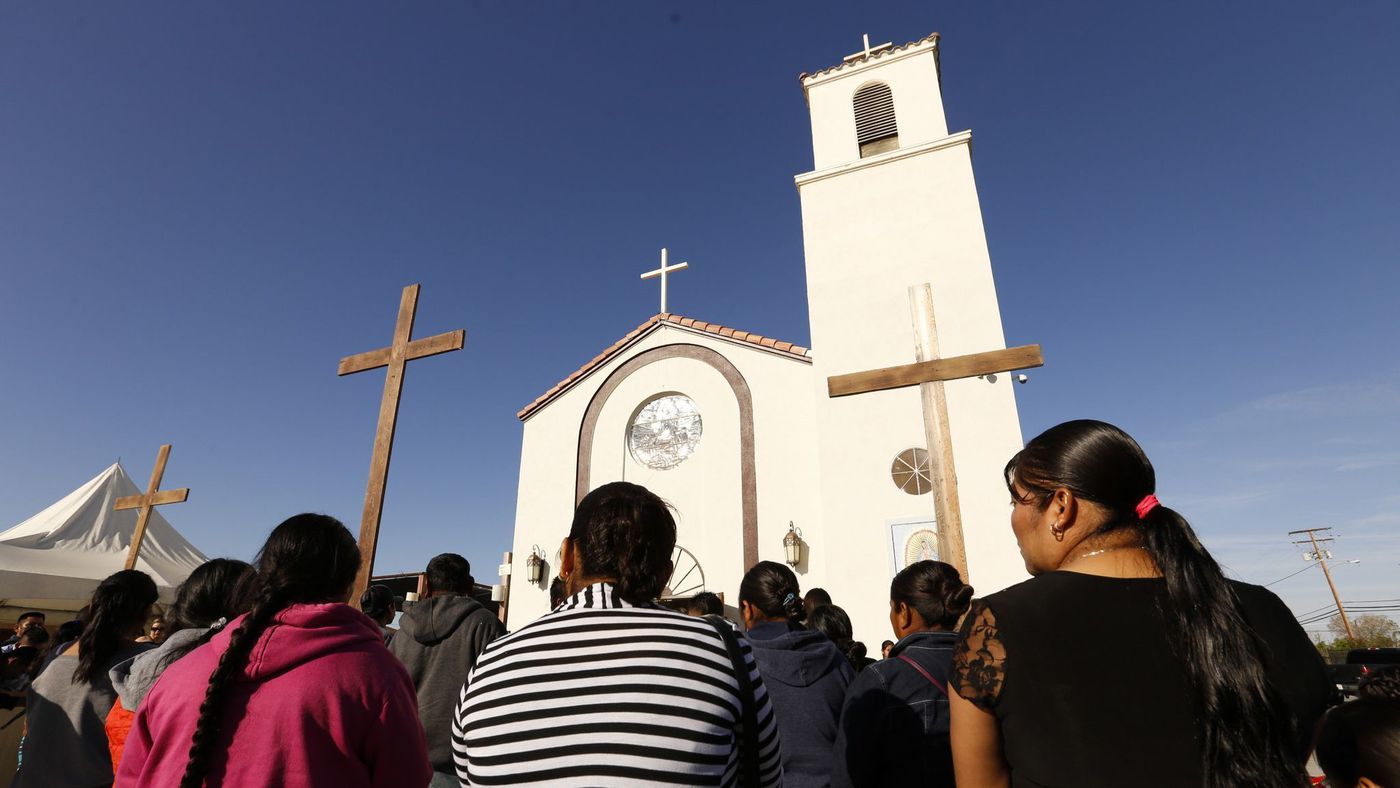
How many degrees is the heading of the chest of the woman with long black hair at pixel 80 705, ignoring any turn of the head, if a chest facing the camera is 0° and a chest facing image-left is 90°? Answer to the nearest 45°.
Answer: approximately 225°

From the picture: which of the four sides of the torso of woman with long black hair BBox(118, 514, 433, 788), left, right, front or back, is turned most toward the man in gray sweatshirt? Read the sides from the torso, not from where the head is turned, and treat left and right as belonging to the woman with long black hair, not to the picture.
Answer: front

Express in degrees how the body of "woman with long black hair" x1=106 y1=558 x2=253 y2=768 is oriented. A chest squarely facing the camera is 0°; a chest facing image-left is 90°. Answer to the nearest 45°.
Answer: approximately 225°

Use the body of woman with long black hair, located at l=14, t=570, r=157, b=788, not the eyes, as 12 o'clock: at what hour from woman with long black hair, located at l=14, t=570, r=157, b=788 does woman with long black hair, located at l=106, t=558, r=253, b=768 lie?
woman with long black hair, located at l=106, t=558, r=253, b=768 is roughly at 4 o'clock from woman with long black hair, located at l=14, t=570, r=157, b=788.

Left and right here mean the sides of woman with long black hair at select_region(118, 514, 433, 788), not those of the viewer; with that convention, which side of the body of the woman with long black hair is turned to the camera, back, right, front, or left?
back

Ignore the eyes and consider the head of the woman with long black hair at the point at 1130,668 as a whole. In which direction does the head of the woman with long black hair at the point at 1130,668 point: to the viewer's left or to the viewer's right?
to the viewer's left

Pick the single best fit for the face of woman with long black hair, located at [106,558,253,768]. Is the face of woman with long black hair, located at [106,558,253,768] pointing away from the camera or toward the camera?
away from the camera

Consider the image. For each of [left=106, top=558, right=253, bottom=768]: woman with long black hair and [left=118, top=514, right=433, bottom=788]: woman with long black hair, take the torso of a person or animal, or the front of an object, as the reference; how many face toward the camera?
0

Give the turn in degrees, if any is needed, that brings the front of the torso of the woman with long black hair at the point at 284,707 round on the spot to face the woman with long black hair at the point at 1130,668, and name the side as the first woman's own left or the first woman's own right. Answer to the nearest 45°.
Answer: approximately 135° to the first woman's own right

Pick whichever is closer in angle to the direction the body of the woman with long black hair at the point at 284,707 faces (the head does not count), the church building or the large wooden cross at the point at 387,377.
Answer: the large wooden cross

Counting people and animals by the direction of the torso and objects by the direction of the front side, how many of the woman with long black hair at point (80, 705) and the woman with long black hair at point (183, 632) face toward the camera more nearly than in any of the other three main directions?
0
